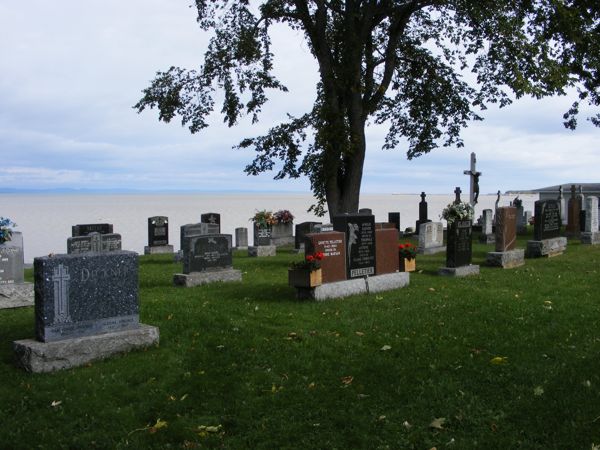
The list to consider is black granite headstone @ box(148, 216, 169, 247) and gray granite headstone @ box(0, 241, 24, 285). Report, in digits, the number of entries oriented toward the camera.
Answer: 2

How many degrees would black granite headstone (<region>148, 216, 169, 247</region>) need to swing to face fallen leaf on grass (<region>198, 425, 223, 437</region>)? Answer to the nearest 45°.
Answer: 0° — it already faces it

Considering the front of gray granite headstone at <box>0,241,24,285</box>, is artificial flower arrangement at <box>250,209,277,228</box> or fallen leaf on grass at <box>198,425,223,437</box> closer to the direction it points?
the fallen leaf on grass

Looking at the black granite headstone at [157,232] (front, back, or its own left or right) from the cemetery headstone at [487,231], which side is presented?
left

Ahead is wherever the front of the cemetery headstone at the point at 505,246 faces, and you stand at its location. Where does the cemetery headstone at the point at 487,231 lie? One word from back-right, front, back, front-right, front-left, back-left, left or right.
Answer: back-left

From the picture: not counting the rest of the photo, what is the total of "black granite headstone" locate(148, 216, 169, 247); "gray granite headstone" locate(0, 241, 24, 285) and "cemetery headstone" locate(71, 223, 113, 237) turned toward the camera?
3

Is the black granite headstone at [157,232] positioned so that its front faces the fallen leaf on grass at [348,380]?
yes

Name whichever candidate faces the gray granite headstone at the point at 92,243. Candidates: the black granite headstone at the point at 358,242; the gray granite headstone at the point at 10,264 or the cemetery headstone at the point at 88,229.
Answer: the cemetery headstone

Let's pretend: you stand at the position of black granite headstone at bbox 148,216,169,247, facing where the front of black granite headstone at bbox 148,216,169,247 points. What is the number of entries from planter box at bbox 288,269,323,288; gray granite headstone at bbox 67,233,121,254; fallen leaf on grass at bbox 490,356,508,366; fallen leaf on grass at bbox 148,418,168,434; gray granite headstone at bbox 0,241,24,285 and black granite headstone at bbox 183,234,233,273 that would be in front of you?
6

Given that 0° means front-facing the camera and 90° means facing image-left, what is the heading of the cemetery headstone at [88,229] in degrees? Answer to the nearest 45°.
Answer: approximately 0°

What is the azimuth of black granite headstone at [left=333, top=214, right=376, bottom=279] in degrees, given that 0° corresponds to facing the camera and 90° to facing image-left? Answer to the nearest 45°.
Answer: approximately 315°

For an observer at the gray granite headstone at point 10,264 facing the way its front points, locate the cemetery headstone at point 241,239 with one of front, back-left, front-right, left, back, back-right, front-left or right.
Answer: back-left

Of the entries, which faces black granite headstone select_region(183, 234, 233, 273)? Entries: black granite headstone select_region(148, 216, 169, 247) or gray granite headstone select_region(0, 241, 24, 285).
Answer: black granite headstone select_region(148, 216, 169, 247)
